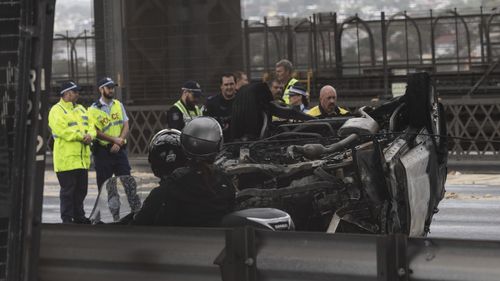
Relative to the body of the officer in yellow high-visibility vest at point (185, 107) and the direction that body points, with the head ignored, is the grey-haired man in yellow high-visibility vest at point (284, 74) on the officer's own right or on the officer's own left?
on the officer's own left

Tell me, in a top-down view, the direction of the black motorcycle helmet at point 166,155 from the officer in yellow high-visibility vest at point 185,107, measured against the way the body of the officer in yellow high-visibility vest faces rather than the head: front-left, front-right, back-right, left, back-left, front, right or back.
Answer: front-right

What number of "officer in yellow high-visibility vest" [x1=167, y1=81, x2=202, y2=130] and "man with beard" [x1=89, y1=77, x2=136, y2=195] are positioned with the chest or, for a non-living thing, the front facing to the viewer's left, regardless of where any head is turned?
0

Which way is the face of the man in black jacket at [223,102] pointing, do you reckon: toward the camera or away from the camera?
toward the camera

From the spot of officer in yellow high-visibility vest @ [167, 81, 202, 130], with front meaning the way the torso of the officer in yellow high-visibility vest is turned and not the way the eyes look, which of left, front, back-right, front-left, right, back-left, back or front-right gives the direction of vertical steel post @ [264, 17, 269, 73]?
back-left

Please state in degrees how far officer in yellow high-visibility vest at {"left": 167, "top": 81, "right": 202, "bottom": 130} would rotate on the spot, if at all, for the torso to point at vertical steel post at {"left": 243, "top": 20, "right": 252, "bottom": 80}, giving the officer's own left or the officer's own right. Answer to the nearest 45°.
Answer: approximately 135° to the officer's own left

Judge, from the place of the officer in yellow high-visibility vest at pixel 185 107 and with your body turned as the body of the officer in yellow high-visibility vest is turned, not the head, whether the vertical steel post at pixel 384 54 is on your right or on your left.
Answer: on your left

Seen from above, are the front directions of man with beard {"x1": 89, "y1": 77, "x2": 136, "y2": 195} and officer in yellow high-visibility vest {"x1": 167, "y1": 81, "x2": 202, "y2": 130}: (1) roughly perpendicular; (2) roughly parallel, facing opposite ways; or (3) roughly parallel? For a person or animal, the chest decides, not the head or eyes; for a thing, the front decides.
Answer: roughly parallel

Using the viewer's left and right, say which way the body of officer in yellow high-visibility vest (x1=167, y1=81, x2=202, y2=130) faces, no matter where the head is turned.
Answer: facing the viewer and to the right of the viewer

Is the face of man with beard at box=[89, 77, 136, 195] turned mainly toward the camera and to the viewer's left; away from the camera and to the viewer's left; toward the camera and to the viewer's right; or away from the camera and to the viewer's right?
toward the camera and to the viewer's right

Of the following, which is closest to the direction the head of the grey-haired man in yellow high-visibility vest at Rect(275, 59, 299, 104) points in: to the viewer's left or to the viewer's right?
to the viewer's left
